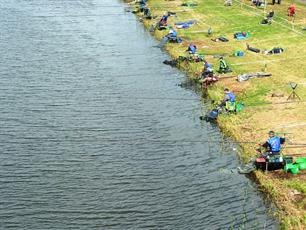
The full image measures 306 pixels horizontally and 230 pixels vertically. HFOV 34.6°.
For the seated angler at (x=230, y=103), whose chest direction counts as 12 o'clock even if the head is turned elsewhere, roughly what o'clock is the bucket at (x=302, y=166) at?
The bucket is roughly at 8 o'clock from the seated angler.

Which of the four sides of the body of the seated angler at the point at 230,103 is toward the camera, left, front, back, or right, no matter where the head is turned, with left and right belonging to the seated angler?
left
